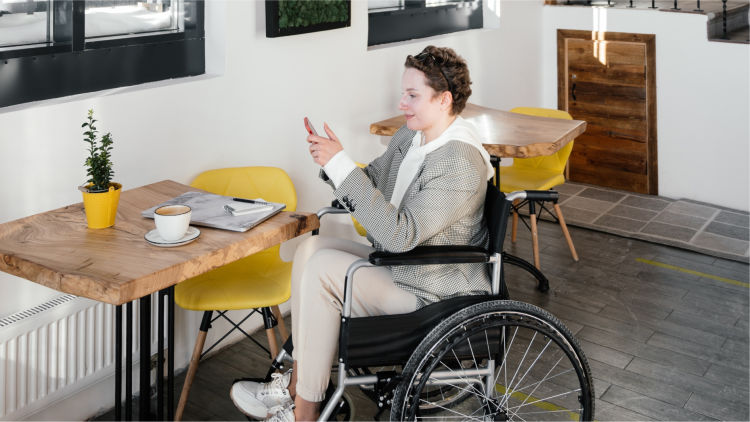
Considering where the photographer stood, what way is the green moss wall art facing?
facing the viewer and to the right of the viewer

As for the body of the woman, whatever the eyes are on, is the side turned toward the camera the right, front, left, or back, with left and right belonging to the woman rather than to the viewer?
left

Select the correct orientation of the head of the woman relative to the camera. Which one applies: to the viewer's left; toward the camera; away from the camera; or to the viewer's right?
to the viewer's left

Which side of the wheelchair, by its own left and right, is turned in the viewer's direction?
left

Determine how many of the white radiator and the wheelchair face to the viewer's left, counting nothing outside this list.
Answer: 1

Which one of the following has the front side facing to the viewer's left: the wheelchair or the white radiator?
the wheelchair

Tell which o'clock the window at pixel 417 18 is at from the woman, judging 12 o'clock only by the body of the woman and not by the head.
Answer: The window is roughly at 3 o'clock from the woman.

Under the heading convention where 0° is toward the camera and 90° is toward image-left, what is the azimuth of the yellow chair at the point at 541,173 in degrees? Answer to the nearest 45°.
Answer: approximately 45°

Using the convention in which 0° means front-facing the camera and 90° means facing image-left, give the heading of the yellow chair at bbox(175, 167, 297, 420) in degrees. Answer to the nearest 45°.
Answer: approximately 45°
